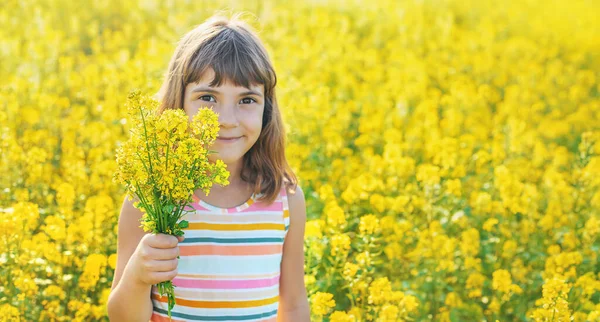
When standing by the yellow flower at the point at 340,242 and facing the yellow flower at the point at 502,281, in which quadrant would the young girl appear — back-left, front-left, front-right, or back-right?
back-right

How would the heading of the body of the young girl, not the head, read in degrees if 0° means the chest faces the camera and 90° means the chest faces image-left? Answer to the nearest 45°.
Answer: approximately 0°

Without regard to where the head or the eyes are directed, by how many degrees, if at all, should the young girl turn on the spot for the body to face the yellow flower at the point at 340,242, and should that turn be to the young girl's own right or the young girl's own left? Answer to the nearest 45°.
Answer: approximately 135° to the young girl's own left
